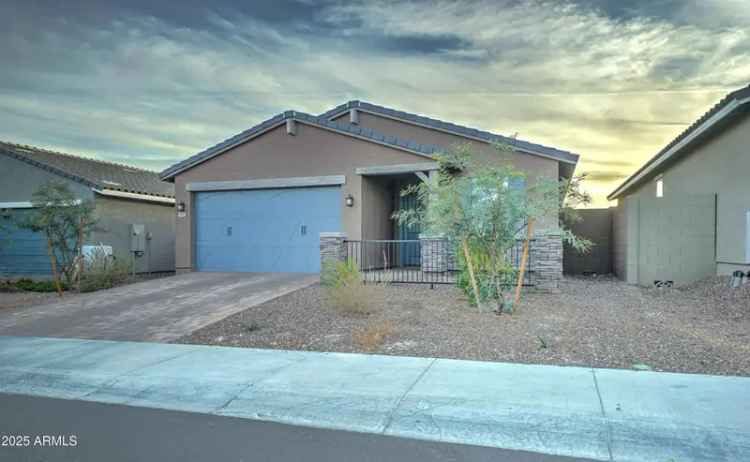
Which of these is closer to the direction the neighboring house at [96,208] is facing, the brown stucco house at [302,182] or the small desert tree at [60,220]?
the small desert tree

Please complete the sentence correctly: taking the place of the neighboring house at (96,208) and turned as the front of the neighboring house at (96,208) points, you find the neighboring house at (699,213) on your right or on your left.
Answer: on your left

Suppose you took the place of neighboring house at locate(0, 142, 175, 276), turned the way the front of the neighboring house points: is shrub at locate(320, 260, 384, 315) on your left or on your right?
on your left

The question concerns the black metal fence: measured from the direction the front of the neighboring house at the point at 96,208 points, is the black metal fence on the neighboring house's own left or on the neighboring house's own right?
on the neighboring house's own left

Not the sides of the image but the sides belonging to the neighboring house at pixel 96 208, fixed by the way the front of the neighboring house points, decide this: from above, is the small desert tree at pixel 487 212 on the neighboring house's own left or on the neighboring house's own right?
on the neighboring house's own left

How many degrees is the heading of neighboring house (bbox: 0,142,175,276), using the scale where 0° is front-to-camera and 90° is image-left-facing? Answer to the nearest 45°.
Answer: approximately 45°

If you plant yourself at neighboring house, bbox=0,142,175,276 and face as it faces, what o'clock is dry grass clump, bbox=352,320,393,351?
The dry grass clump is roughly at 10 o'clock from the neighboring house.

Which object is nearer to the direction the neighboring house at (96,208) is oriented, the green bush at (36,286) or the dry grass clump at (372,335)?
the green bush

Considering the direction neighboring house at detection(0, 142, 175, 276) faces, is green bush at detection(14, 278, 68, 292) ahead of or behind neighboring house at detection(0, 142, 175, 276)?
ahead

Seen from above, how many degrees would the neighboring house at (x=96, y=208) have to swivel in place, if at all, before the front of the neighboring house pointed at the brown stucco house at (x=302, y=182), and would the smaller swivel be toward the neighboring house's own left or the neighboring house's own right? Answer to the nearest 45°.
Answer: approximately 90° to the neighboring house's own left
